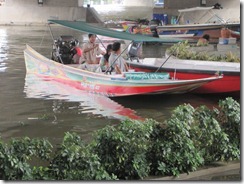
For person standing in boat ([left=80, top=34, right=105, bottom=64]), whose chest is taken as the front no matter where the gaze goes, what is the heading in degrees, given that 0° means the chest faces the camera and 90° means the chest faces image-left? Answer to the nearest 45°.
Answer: approximately 315°

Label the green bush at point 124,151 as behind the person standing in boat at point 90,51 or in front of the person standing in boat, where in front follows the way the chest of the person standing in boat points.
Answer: in front

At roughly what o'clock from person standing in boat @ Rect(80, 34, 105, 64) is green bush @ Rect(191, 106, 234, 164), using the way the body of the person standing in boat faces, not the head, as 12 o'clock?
The green bush is roughly at 1 o'clock from the person standing in boat.

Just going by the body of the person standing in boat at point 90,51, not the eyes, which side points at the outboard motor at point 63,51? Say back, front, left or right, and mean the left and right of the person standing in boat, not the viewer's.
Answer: back

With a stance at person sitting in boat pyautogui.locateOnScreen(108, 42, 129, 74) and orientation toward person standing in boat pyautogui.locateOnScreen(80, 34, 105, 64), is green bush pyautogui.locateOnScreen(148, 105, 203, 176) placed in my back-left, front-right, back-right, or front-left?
back-left
